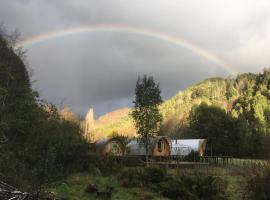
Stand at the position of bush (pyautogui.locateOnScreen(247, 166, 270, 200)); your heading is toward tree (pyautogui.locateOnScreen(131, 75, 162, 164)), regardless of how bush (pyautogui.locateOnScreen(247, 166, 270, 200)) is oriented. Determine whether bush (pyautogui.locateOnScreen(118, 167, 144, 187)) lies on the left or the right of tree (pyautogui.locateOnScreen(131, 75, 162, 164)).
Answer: left

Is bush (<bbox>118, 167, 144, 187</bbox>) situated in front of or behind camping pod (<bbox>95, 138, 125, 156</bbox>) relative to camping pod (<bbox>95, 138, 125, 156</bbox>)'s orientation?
in front

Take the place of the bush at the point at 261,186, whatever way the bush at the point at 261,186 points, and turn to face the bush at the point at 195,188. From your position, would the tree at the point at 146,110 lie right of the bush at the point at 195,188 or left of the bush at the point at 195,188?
right

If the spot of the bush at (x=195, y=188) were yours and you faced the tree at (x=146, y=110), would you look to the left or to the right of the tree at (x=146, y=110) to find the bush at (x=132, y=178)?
left

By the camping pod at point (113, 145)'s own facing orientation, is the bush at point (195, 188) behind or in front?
in front
